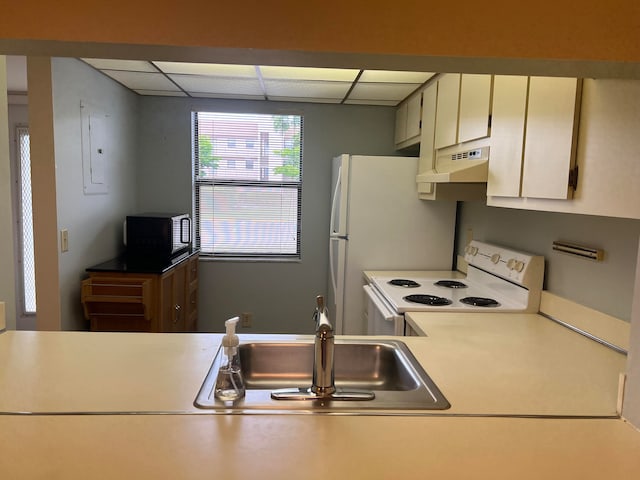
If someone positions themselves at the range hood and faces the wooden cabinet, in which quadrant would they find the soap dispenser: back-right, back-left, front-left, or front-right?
front-left

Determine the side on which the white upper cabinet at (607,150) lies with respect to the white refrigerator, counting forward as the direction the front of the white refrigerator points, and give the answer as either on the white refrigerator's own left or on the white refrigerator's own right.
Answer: on the white refrigerator's own left

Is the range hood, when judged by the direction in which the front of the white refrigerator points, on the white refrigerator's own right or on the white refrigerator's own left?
on the white refrigerator's own left

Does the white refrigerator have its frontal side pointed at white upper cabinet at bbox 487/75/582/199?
no

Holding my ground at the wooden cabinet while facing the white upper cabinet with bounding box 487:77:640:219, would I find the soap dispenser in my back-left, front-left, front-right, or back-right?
front-right
